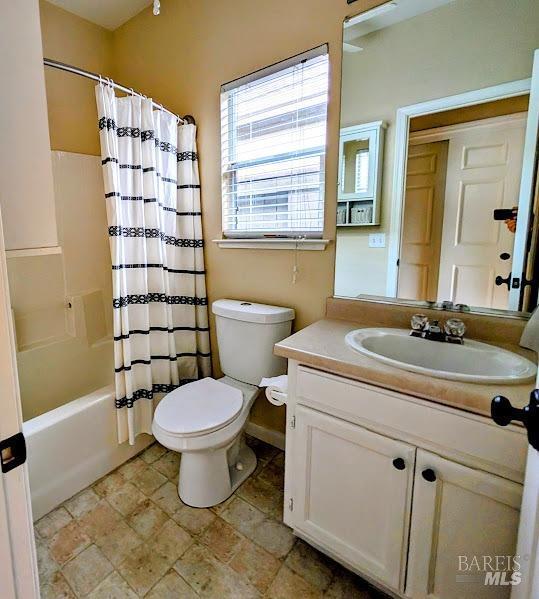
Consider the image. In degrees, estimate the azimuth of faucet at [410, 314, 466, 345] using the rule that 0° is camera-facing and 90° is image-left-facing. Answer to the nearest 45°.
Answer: approximately 45°

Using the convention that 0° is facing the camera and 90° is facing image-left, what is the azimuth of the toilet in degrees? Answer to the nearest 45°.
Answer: approximately 45°

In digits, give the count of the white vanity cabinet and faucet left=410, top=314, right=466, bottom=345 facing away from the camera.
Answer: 0

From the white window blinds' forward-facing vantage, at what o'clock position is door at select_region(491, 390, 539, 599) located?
The door is roughly at 10 o'clock from the white window blinds.

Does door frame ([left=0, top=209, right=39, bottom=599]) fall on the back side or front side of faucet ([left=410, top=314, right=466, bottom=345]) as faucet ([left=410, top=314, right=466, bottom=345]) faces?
on the front side

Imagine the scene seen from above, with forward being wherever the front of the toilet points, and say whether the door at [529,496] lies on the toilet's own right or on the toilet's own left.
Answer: on the toilet's own left

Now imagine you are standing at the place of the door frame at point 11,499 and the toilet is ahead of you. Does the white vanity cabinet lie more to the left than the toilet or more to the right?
right

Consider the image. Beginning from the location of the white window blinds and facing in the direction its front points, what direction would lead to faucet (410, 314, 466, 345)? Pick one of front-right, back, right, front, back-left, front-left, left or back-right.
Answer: left
